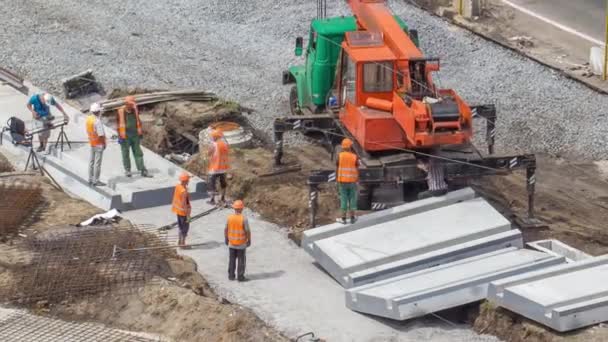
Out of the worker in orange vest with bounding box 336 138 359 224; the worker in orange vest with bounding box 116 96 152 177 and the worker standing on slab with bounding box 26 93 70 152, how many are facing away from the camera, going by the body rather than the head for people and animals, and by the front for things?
1

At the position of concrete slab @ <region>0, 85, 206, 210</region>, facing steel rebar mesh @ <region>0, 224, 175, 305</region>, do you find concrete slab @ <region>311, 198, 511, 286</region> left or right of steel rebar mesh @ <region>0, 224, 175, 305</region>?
left
